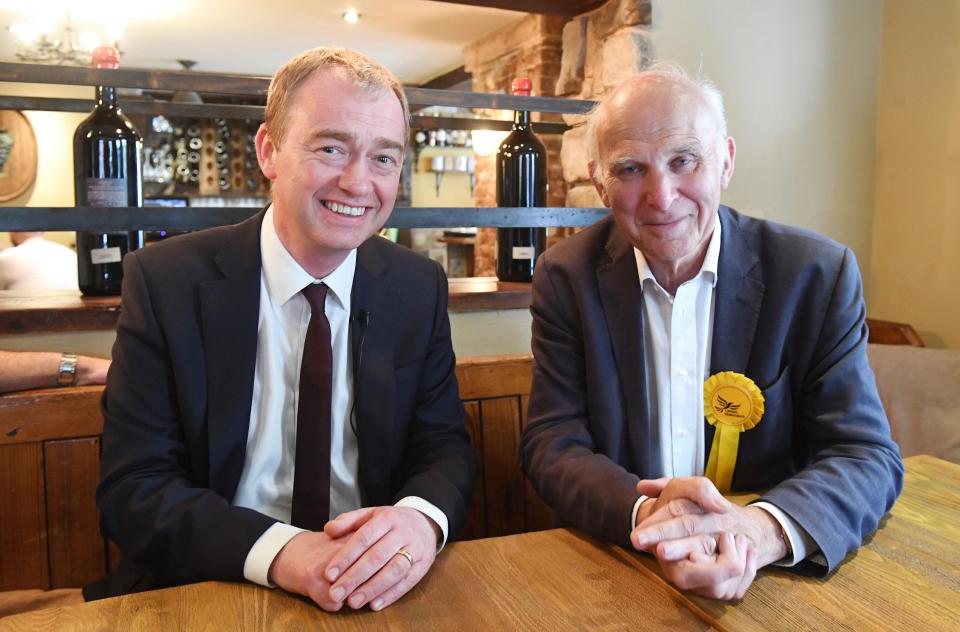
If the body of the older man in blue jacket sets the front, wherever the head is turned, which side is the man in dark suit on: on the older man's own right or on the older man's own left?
on the older man's own right

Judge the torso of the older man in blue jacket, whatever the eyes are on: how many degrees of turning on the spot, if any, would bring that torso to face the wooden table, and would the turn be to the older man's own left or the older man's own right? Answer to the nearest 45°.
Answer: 0° — they already face it

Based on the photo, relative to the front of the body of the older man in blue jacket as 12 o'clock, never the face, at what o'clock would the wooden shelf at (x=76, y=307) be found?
The wooden shelf is roughly at 3 o'clock from the older man in blue jacket.

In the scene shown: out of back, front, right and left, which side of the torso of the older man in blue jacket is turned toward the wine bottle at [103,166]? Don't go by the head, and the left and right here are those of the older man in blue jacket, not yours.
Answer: right

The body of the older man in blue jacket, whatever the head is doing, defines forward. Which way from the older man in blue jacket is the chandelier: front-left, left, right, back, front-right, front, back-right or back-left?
back-right

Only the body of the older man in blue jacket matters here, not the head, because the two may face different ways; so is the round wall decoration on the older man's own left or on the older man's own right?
on the older man's own right

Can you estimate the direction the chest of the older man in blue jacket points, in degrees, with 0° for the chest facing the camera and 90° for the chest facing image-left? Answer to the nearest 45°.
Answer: approximately 0°

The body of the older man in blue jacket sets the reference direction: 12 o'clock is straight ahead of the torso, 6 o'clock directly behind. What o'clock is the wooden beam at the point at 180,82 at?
The wooden beam is roughly at 3 o'clock from the older man in blue jacket.

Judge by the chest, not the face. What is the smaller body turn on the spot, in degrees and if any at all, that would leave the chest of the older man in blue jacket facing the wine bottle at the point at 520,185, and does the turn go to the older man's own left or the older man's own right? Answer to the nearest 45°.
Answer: approximately 135° to the older man's own right
